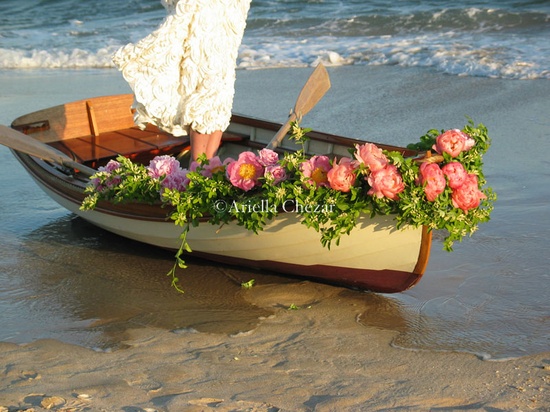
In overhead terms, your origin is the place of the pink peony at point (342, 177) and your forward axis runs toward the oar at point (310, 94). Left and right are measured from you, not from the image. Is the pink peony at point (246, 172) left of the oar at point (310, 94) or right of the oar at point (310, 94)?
left

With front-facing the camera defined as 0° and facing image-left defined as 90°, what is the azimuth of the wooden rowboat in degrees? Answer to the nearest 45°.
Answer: approximately 315°
